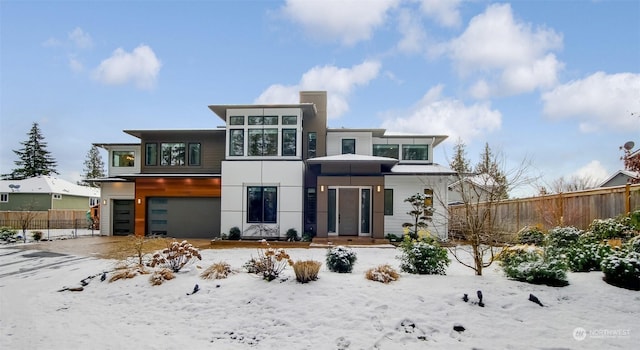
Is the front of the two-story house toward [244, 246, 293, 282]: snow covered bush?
yes

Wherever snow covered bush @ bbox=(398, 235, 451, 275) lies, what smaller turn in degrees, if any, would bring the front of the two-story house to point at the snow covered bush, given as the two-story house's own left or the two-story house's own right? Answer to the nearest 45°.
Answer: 0° — it already faces it

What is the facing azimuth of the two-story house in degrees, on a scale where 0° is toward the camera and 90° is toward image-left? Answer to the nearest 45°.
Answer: approximately 0°

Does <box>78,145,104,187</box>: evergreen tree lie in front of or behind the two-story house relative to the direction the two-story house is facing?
behind

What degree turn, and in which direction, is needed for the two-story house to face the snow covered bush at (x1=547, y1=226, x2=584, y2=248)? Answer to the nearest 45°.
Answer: approximately 45° to its left
